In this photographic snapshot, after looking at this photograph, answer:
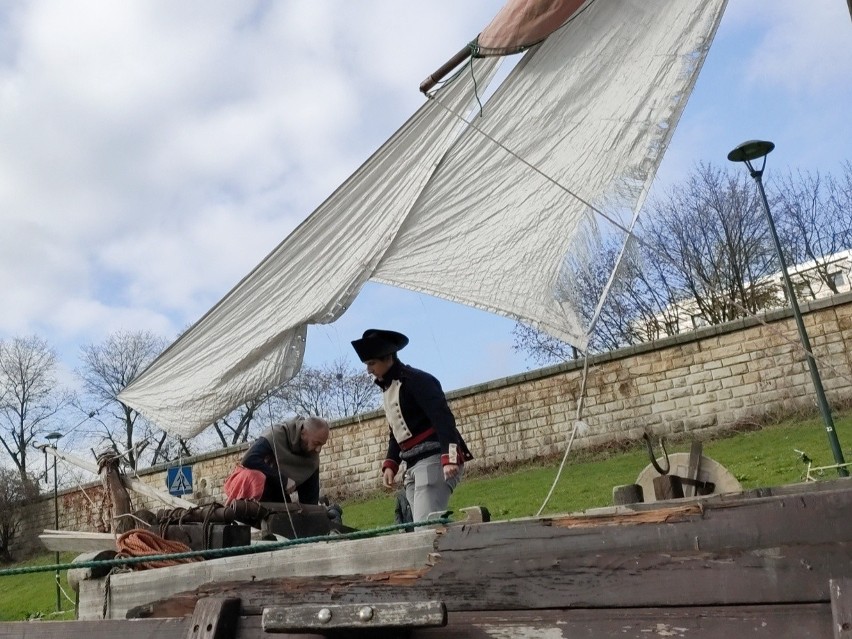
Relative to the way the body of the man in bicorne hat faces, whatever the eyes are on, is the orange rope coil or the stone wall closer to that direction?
the orange rope coil

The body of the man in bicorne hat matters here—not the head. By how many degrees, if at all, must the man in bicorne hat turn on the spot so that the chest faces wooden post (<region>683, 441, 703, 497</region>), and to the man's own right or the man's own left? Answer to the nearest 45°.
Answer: approximately 135° to the man's own left

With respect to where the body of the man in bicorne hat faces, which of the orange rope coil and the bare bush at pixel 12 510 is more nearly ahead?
the orange rope coil

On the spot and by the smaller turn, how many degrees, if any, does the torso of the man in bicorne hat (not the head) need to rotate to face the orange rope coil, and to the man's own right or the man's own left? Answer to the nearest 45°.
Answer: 0° — they already face it

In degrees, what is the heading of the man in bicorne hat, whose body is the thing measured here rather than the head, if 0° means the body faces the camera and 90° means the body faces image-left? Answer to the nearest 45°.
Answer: approximately 45°
